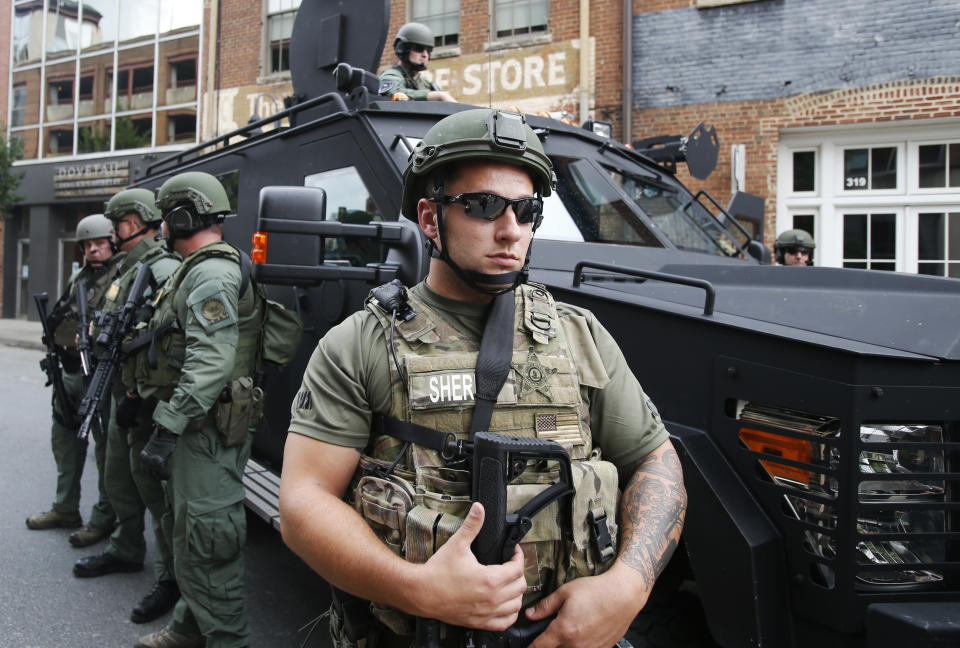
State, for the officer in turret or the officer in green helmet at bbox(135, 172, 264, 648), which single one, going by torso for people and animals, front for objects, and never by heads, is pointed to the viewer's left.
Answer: the officer in green helmet

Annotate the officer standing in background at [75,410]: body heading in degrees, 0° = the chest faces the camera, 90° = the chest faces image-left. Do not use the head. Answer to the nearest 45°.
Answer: approximately 45°

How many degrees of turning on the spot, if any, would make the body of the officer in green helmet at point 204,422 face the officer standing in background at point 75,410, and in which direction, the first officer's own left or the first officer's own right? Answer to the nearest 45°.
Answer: approximately 90° to the first officer's own right

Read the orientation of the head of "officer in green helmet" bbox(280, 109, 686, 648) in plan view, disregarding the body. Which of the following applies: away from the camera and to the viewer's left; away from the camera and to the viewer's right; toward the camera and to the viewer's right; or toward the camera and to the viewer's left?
toward the camera and to the viewer's right

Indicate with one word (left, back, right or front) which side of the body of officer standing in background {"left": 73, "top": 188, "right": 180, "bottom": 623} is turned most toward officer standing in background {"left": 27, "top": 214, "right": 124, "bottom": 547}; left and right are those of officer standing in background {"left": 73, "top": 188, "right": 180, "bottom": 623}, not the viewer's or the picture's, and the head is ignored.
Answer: right

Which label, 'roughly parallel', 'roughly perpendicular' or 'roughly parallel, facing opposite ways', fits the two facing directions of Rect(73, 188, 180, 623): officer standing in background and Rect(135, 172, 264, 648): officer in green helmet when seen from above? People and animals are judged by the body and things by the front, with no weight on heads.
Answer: roughly parallel

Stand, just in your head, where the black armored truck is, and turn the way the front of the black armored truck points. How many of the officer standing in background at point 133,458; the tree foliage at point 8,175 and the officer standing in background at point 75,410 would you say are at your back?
3

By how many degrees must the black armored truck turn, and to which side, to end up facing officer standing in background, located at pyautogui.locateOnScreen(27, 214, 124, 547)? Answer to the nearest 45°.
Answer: approximately 180°

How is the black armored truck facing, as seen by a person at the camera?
facing the viewer and to the right of the viewer

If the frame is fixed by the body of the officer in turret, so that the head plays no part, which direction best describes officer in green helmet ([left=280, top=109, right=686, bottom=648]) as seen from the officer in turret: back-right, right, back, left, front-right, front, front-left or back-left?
front-right

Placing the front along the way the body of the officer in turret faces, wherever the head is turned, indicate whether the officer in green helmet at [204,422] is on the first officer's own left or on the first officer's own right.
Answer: on the first officer's own right

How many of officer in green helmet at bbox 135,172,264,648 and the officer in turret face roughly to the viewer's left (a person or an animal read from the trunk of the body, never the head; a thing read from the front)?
1
